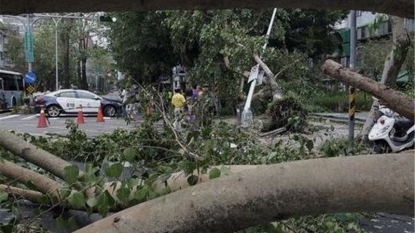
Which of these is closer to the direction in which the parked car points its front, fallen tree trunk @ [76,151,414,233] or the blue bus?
the fallen tree trunk

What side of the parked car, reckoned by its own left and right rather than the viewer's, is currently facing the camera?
right

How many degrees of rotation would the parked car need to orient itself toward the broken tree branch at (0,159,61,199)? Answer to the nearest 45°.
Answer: approximately 90° to its right

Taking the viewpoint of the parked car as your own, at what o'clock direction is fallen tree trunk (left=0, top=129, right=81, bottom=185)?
The fallen tree trunk is roughly at 3 o'clock from the parked car.

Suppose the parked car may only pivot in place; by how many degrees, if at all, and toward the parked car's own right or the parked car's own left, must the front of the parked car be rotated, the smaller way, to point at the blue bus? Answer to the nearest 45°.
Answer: approximately 135° to the parked car's own left

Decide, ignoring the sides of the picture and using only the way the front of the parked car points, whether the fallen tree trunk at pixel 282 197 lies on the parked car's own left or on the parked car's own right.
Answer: on the parked car's own right
